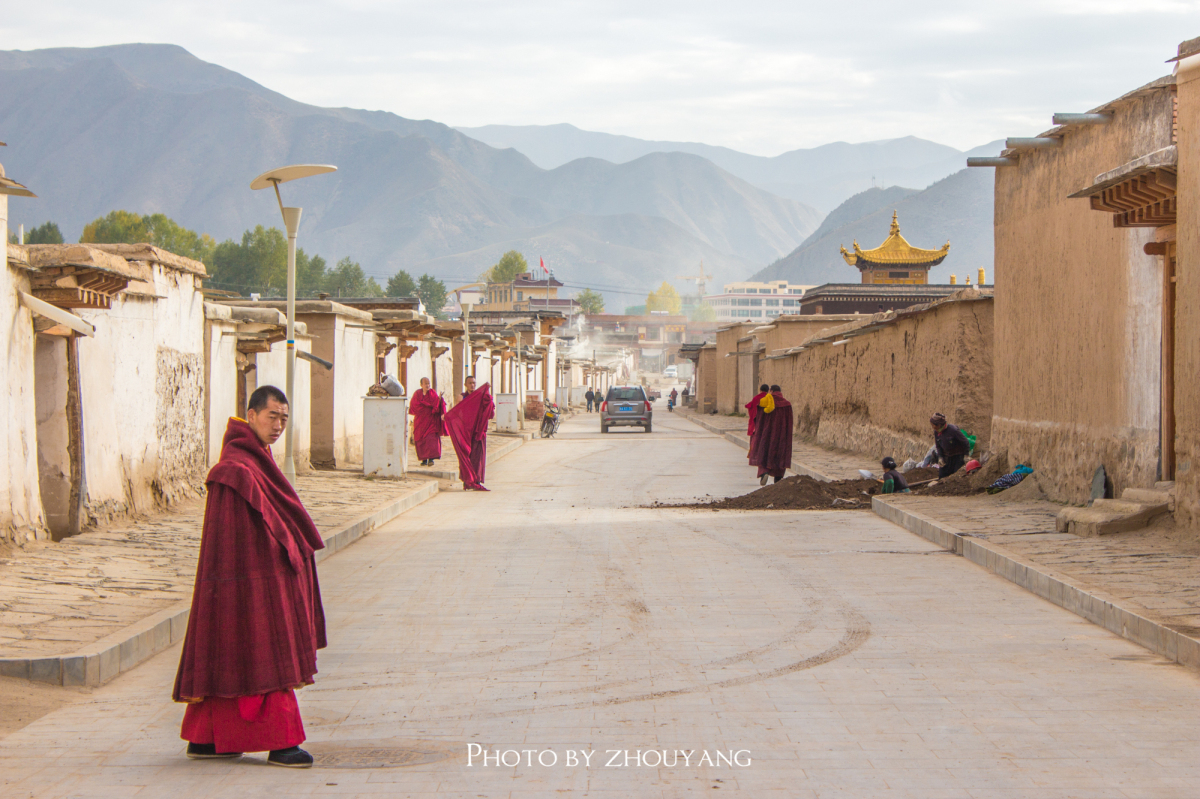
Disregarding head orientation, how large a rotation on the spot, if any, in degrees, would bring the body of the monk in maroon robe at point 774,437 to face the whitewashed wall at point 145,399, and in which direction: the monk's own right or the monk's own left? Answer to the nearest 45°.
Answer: approximately 135° to the monk's own left

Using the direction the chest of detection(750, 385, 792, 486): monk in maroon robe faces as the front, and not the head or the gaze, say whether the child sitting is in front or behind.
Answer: behind

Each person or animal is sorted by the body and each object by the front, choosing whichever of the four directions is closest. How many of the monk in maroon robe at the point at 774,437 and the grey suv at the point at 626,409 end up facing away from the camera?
2

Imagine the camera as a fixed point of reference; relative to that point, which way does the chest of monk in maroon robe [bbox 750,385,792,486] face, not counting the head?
away from the camera

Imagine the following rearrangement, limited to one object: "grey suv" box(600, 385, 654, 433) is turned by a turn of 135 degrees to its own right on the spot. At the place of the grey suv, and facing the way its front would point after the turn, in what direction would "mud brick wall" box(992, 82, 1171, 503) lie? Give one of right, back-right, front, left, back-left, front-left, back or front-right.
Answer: front-right

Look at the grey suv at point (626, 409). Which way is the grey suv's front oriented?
away from the camera

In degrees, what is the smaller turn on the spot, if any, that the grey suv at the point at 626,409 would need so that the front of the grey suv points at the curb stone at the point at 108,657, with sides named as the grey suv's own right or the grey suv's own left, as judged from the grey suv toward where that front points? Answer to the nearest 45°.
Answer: approximately 180°

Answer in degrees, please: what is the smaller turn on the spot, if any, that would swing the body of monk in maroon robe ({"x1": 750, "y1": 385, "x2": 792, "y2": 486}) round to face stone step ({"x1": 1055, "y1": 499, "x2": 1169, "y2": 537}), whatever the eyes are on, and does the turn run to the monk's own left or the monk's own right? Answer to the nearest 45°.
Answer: approximately 180°

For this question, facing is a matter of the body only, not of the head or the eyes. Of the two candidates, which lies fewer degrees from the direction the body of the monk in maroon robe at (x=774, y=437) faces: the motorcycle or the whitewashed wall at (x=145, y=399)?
the motorcycle
